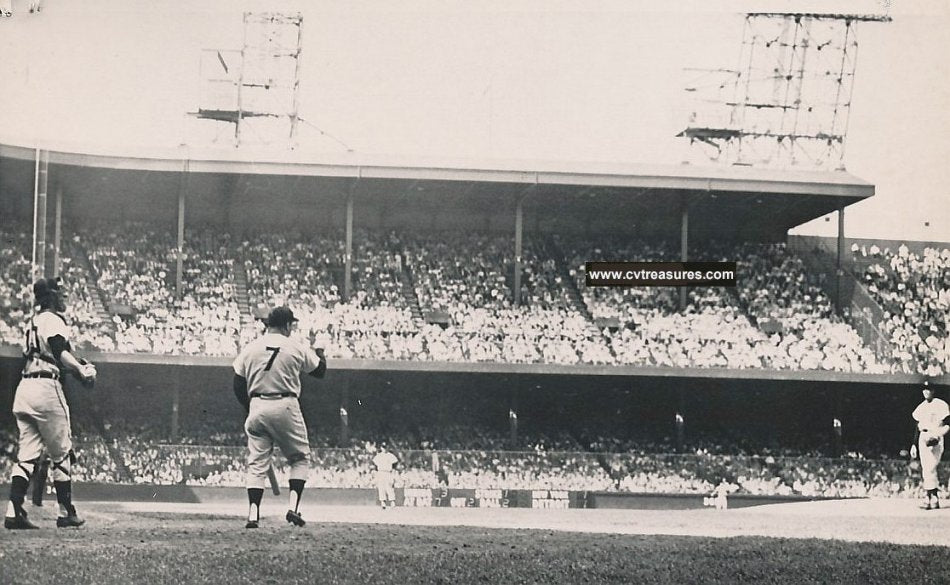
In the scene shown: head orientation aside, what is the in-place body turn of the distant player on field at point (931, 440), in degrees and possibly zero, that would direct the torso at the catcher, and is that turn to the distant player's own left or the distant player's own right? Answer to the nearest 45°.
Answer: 0° — they already face them

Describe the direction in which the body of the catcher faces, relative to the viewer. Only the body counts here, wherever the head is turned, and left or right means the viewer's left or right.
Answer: facing away from the viewer and to the right of the viewer

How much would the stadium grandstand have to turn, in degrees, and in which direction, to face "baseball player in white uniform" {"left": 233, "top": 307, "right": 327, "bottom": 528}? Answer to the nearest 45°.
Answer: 0° — it already faces them

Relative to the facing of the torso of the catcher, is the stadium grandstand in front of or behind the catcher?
in front

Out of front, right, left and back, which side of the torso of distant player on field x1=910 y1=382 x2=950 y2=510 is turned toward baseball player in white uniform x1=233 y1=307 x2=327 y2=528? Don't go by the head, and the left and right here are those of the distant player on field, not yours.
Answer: front

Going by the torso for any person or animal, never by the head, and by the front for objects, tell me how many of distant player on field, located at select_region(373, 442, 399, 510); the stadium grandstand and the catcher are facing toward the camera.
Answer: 2

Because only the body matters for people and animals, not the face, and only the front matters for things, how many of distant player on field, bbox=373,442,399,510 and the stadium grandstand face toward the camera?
2

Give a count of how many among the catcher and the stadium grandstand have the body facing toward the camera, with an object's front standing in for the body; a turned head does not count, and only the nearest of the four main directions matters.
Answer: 1
